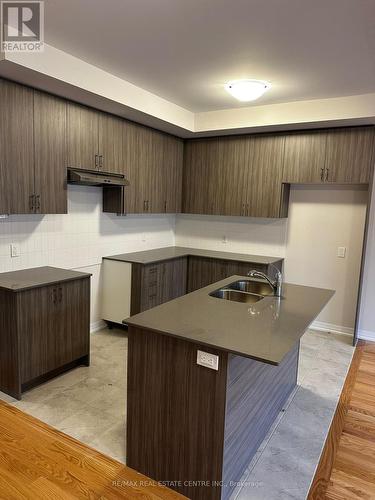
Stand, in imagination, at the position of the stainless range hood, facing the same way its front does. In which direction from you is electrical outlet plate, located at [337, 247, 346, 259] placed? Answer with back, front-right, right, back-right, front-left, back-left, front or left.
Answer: front-left

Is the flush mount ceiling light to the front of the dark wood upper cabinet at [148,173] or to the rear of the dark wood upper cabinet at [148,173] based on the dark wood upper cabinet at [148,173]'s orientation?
to the front

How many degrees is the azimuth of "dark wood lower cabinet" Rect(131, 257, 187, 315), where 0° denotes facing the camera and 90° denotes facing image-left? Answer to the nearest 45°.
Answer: approximately 315°

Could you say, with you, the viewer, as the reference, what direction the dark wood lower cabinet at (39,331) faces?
facing the viewer and to the right of the viewer

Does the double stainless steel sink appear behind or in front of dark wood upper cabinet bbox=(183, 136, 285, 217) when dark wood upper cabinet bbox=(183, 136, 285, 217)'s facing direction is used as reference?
in front

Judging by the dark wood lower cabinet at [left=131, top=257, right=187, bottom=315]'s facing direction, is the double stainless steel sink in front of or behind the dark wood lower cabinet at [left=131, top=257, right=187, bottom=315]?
in front

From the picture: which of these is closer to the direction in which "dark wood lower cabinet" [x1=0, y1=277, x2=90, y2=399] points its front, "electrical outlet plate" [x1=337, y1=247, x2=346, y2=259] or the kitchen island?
the kitchen island

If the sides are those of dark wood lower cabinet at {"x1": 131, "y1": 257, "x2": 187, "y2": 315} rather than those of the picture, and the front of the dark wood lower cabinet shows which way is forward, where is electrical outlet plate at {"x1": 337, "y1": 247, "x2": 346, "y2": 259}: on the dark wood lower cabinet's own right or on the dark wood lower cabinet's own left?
on the dark wood lower cabinet's own left

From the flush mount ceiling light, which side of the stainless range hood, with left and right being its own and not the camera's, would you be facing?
front

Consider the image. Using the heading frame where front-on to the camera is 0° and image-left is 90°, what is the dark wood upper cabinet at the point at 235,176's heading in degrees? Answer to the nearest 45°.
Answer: approximately 0°

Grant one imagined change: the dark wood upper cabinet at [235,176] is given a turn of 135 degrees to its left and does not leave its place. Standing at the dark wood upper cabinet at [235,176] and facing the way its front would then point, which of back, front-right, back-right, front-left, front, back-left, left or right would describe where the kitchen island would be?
back-right

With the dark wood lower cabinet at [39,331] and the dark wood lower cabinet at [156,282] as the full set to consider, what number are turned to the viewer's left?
0
